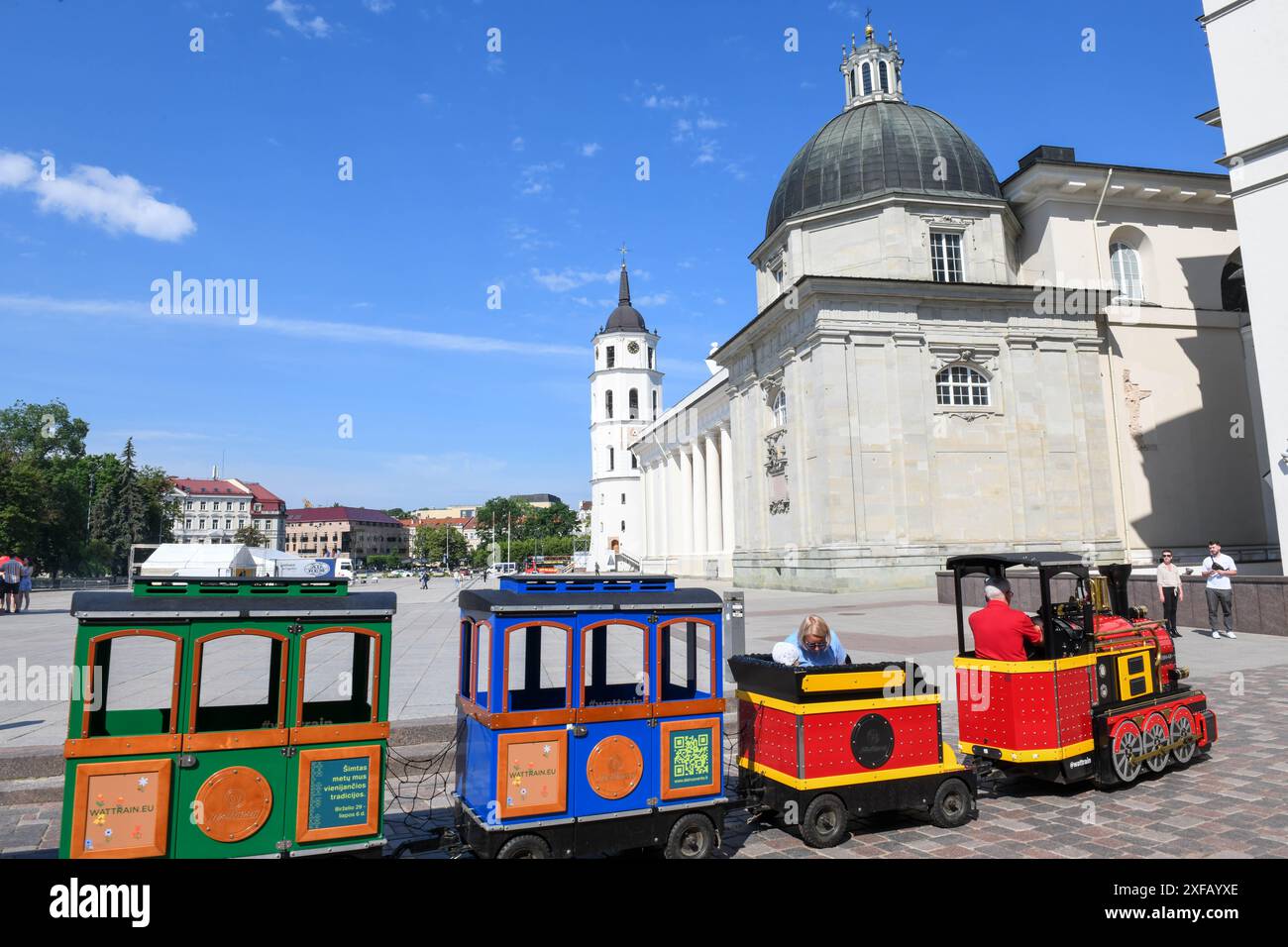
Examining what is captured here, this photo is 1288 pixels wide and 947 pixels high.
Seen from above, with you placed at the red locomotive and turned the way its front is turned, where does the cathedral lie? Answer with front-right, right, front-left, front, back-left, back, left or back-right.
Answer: front-left

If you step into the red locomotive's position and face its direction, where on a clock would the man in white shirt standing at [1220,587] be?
The man in white shirt standing is roughly at 11 o'clock from the red locomotive.

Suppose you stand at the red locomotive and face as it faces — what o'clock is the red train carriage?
The red train carriage is roughly at 6 o'clock from the red locomotive.

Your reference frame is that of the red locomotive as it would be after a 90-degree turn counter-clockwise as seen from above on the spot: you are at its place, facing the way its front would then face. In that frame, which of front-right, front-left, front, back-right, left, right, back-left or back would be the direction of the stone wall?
front-right

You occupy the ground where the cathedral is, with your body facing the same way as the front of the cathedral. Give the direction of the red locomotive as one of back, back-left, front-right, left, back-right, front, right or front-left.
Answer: back-left

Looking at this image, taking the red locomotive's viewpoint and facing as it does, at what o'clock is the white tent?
The white tent is roughly at 8 o'clock from the red locomotive.

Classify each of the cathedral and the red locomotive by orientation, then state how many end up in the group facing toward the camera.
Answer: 0

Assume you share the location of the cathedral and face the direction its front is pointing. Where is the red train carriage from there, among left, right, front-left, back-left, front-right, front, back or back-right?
back-left

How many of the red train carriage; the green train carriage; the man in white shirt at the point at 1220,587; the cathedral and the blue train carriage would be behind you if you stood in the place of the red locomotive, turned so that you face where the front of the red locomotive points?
3

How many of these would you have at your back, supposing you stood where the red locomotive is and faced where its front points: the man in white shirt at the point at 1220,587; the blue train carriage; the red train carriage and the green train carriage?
3

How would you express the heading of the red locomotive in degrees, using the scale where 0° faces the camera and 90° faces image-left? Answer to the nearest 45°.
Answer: approximately 225°

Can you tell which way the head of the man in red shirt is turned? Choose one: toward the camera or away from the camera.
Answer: away from the camera

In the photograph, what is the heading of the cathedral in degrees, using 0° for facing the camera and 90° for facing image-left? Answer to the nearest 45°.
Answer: approximately 135°

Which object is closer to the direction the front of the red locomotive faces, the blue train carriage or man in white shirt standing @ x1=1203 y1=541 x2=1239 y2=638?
the man in white shirt standing

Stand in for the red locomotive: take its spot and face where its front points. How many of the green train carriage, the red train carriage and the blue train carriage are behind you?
3
